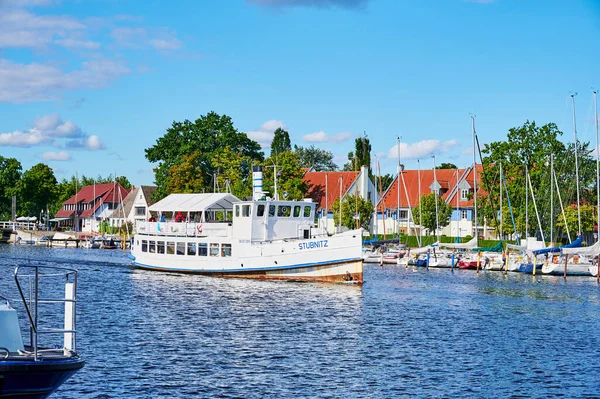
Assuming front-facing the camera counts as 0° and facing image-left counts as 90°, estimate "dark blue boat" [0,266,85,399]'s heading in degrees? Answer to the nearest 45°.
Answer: approximately 270°
